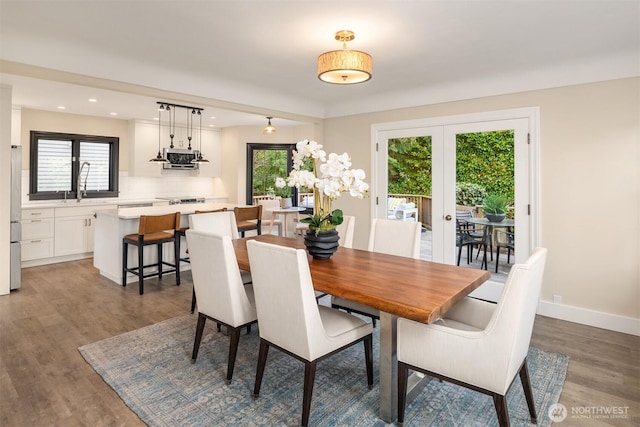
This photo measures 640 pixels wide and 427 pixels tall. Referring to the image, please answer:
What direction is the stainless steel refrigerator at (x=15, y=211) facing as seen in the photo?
to the viewer's right

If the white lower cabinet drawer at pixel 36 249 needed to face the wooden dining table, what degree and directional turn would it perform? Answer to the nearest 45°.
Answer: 0° — it already faces it

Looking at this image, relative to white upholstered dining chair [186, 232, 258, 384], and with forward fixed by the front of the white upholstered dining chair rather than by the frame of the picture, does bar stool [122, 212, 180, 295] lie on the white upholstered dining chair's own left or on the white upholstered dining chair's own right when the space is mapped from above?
on the white upholstered dining chair's own left

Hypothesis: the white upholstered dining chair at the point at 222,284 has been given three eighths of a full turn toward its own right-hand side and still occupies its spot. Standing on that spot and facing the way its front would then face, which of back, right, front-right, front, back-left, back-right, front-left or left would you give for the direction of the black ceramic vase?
left

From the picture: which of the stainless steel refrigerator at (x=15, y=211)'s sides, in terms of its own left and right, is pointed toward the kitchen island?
front

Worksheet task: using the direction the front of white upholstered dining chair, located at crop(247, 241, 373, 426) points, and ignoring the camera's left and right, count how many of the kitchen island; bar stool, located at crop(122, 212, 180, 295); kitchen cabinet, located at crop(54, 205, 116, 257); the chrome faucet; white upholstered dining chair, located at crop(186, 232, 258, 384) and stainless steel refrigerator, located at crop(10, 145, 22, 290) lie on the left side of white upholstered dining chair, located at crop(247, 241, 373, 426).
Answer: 6

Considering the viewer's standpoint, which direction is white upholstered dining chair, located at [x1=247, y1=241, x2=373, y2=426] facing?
facing away from the viewer and to the right of the viewer

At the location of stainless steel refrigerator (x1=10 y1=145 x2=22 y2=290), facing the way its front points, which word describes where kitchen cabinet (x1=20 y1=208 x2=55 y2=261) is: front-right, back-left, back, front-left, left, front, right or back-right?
left

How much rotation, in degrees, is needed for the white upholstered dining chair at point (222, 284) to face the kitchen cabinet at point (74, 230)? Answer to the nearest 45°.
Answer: approximately 90° to its left

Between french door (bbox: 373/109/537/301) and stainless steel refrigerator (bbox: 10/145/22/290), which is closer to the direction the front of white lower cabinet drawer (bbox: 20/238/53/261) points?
the stainless steel refrigerator

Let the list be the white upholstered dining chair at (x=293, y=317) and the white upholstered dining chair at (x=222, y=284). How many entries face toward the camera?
0

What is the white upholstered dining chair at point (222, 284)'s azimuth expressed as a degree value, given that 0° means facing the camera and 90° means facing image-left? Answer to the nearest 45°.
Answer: approximately 225°

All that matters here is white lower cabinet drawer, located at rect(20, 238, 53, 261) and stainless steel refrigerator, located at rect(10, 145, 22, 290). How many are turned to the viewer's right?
1

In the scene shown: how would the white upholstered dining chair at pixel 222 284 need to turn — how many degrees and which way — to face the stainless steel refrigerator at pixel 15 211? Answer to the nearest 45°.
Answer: approximately 90° to its left
